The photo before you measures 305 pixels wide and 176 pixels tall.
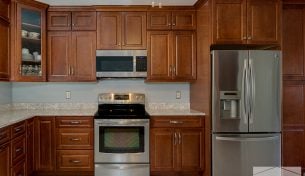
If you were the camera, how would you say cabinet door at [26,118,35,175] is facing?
facing to the right of the viewer

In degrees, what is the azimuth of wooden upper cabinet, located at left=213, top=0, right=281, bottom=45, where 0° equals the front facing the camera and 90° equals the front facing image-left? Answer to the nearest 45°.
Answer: approximately 0°

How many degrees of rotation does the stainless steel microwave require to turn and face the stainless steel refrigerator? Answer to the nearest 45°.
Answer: approximately 45° to its left

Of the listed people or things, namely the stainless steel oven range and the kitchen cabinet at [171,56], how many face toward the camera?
2
